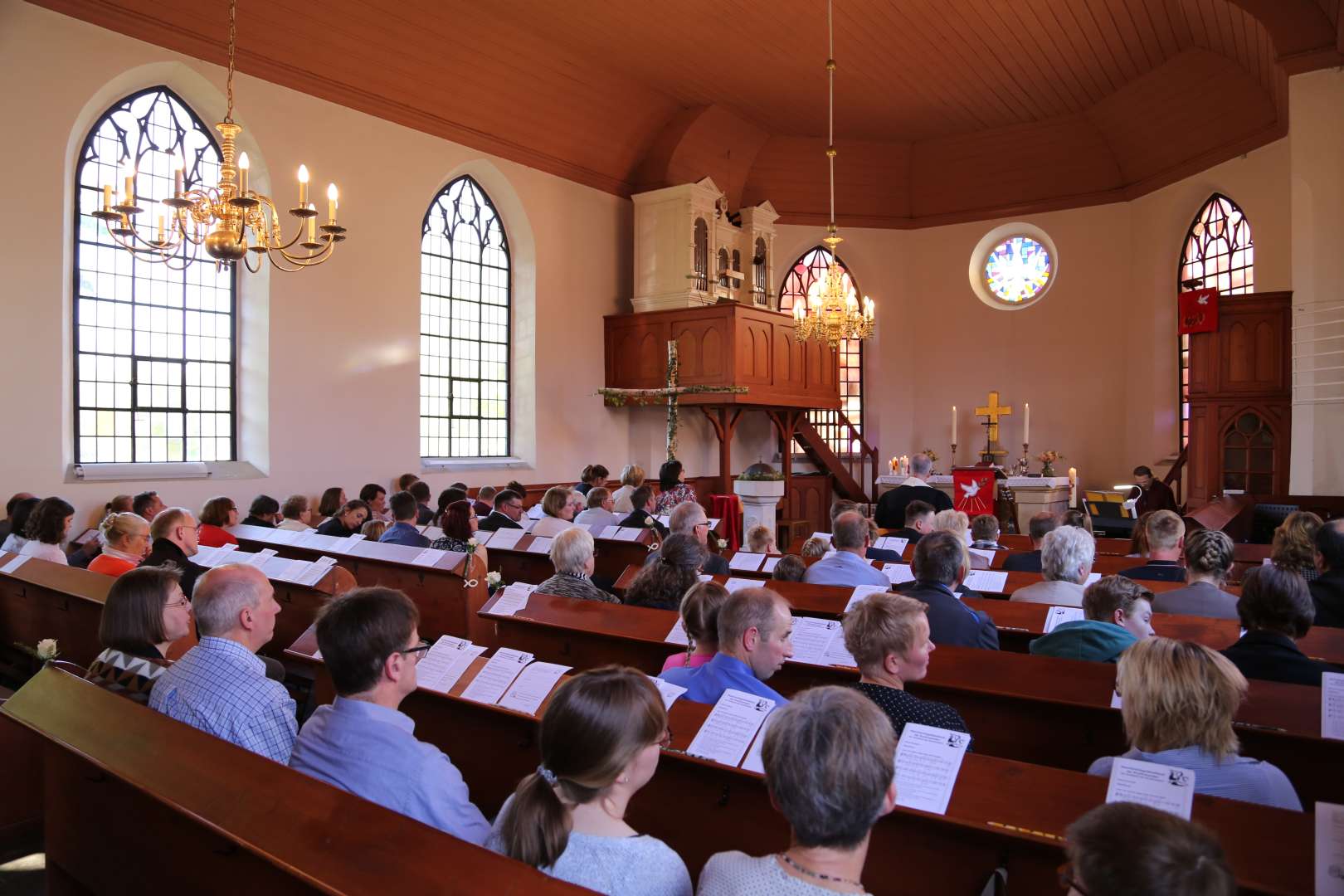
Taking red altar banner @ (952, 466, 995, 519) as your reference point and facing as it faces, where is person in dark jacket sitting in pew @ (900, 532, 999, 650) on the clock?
The person in dark jacket sitting in pew is roughly at 12 o'clock from the red altar banner.

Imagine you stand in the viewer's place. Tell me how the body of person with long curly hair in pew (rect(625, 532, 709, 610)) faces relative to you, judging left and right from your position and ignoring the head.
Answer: facing away from the viewer and to the right of the viewer

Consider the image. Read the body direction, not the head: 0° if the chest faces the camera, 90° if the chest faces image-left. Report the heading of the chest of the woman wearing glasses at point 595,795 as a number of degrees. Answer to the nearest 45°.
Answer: approximately 225°

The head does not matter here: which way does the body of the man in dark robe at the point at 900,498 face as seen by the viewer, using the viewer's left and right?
facing away from the viewer

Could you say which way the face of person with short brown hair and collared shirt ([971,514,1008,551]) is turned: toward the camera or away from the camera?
away from the camera

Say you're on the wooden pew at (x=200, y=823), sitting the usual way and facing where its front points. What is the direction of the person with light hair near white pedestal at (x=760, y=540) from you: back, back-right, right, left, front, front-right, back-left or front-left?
front

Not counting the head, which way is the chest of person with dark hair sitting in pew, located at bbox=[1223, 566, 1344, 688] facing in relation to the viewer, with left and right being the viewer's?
facing away from the viewer

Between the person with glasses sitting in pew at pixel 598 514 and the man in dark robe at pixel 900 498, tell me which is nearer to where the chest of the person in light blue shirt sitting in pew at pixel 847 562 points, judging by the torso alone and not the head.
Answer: the man in dark robe

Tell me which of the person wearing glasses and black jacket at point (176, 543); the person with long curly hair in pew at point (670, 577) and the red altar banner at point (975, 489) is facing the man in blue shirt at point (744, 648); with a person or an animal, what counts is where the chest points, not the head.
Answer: the red altar banner

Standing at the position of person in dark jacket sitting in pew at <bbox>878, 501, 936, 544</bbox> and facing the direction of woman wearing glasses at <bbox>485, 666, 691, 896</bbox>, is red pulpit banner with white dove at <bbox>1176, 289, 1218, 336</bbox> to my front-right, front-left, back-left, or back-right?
back-left

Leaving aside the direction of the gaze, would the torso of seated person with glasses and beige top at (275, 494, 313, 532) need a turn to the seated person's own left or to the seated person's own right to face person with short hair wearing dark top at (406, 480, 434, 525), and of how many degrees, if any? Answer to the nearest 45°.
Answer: approximately 45° to the seated person's own right

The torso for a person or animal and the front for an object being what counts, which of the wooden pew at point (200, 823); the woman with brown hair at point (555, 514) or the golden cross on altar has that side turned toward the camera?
the golden cross on altar

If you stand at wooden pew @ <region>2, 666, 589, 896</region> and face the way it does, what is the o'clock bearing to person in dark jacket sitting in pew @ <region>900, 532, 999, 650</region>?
The person in dark jacket sitting in pew is roughly at 1 o'clock from the wooden pew.

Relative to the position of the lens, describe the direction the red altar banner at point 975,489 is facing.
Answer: facing the viewer

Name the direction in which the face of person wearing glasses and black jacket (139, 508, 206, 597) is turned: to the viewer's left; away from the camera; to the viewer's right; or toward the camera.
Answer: to the viewer's right

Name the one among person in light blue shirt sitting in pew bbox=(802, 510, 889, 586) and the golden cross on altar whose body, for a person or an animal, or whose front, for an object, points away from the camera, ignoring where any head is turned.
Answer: the person in light blue shirt sitting in pew

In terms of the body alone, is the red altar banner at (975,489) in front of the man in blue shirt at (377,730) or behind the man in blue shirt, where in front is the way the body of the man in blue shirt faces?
in front

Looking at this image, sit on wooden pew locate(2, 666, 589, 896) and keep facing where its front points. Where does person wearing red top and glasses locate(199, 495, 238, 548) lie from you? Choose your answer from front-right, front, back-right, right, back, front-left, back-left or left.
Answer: front-left
